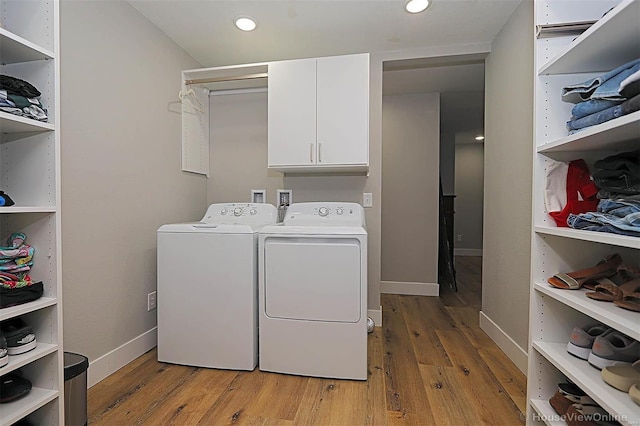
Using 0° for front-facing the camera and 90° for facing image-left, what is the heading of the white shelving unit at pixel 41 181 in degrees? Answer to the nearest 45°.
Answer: approximately 315°

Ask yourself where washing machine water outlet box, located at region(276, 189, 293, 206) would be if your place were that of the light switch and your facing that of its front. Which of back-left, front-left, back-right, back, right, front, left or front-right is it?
right

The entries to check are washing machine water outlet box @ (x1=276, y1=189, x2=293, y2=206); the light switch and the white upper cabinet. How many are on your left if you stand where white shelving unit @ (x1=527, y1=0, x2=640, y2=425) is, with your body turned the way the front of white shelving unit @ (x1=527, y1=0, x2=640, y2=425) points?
0

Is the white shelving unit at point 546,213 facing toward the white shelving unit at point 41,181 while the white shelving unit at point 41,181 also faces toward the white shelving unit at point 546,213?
yes

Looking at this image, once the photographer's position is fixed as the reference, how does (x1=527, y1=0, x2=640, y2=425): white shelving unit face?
facing the viewer and to the left of the viewer

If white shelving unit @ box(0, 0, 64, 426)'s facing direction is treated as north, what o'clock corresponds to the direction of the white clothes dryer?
The white clothes dryer is roughly at 11 o'clock from the white shelving unit.

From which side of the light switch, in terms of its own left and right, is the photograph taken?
front

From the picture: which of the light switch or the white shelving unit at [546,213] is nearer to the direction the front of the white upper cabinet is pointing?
the white shelving unit

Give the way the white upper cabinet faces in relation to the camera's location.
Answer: facing the viewer

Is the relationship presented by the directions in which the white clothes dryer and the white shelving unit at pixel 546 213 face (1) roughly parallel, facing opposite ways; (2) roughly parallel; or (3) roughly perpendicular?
roughly perpendicular

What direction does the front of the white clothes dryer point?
toward the camera

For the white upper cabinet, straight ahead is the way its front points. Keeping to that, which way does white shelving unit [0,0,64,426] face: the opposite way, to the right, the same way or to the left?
to the left

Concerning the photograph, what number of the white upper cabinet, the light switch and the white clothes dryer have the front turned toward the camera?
3

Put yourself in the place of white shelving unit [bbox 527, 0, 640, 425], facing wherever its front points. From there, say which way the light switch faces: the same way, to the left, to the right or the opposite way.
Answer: to the left

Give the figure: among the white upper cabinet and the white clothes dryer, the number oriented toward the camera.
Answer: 2

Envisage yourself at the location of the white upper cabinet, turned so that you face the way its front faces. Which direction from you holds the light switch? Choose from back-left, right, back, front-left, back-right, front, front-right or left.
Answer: back-left

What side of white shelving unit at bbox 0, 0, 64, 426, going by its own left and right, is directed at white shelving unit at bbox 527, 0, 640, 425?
front

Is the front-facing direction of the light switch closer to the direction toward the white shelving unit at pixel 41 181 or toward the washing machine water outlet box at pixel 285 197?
the white shelving unit

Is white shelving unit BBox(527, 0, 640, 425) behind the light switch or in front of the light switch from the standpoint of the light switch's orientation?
in front

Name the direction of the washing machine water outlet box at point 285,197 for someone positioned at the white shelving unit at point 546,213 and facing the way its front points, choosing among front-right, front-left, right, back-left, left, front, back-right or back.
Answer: front-right
